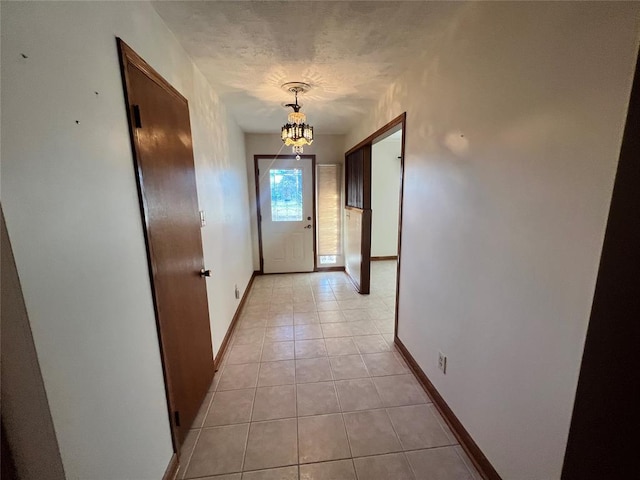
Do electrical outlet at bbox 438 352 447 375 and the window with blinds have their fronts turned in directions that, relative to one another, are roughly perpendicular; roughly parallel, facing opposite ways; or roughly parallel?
roughly perpendicular

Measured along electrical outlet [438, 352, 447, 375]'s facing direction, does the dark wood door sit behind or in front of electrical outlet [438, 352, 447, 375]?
in front

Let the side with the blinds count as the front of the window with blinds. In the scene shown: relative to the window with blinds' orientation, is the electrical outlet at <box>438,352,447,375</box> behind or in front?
in front

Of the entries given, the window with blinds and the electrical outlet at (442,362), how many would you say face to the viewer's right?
0

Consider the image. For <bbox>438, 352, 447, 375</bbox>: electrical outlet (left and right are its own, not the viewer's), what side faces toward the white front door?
right

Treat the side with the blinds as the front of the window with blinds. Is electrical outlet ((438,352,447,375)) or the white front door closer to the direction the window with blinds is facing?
the electrical outlet

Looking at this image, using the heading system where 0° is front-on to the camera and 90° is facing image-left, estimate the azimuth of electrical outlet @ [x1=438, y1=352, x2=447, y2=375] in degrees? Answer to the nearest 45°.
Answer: approximately 45°

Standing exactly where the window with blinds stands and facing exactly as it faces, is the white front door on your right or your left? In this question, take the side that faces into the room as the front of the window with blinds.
on your right

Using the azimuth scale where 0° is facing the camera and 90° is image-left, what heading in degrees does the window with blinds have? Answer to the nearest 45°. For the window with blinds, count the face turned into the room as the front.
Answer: approximately 0°

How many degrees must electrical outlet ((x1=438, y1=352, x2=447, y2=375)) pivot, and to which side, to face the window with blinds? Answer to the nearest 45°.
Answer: approximately 90° to its right
